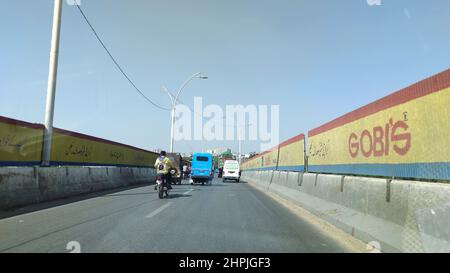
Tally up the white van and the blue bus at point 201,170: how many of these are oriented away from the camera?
2

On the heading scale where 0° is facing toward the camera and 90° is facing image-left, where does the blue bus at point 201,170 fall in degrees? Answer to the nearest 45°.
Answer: approximately 180°

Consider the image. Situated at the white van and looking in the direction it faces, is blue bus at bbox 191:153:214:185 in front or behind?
behind

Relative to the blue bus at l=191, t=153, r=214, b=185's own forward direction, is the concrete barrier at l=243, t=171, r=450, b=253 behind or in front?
behind

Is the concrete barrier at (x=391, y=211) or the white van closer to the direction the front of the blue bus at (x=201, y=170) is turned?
the white van

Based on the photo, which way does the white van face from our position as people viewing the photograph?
facing away from the viewer

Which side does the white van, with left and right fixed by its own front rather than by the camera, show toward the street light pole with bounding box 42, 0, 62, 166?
back
